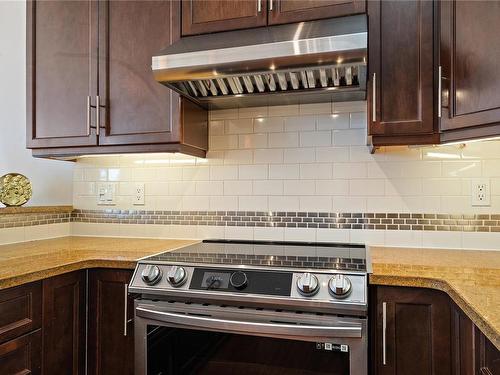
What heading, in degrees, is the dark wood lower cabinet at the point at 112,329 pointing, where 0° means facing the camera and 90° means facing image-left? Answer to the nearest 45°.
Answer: approximately 0°
